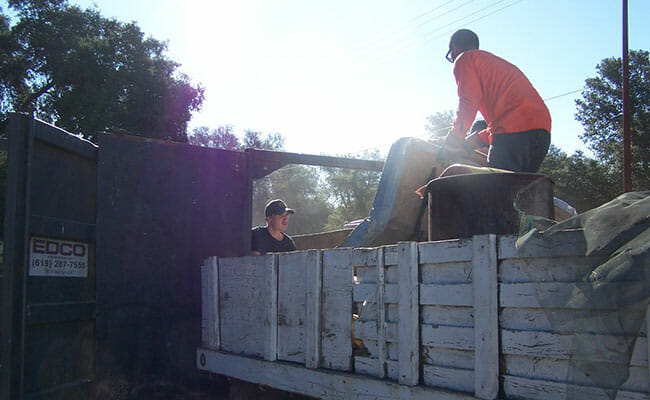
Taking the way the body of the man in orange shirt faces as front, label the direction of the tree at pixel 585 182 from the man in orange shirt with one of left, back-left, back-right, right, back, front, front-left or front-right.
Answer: front-right

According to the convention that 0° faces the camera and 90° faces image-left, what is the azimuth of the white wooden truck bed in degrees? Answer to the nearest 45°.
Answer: approximately 315°

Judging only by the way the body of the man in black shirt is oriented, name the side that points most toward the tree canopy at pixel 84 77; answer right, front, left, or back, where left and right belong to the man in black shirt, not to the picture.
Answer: back

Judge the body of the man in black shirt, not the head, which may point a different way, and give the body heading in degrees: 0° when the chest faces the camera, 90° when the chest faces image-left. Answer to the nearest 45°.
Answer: approximately 315°

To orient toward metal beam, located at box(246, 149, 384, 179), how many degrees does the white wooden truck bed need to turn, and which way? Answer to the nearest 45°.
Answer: approximately 180°

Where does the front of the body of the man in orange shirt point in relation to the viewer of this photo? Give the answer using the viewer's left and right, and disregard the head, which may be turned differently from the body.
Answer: facing away from the viewer and to the left of the viewer
